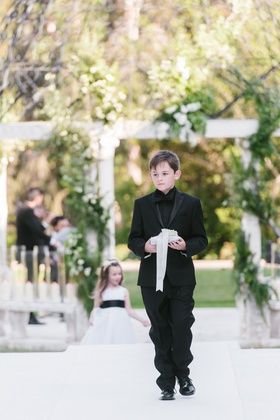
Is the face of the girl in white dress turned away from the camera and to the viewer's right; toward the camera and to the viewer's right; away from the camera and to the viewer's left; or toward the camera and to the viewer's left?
toward the camera and to the viewer's right

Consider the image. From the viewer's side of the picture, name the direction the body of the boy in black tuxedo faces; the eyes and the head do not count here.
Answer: toward the camera

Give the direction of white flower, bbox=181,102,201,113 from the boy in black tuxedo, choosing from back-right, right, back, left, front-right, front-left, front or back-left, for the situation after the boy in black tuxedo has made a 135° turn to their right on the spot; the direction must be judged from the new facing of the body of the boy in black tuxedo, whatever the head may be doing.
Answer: front-right

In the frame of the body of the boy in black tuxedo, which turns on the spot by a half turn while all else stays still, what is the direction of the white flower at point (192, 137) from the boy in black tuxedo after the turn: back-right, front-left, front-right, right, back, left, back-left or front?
front

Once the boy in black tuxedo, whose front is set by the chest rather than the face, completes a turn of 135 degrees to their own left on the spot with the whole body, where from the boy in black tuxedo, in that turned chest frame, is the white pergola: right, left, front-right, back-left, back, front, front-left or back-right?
front-left

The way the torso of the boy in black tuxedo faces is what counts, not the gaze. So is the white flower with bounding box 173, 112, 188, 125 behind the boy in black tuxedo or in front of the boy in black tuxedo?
behind
